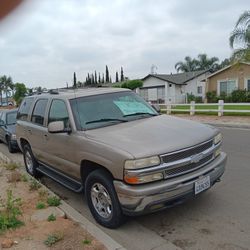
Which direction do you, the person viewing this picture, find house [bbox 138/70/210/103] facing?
facing the viewer and to the left of the viewer

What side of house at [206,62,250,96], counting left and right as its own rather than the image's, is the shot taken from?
front

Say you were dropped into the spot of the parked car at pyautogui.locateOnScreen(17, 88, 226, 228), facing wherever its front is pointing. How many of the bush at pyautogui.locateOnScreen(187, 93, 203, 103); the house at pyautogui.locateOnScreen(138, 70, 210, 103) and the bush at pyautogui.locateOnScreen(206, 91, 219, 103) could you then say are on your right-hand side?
0

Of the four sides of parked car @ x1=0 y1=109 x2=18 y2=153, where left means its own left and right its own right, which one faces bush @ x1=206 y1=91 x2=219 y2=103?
left

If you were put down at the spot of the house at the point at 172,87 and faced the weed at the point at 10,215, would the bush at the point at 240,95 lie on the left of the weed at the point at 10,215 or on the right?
left

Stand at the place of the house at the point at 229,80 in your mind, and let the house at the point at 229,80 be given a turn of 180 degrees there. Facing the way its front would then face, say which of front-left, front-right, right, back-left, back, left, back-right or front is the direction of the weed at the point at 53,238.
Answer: back

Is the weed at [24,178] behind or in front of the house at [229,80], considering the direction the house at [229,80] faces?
in front

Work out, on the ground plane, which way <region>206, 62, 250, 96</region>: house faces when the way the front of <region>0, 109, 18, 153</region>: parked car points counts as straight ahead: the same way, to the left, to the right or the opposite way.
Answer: to the right

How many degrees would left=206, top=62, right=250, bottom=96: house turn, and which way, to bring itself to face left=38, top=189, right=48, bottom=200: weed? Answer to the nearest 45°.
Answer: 0° — it already faces it

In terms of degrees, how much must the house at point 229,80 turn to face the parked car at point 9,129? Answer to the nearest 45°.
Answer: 0° — it already faces it

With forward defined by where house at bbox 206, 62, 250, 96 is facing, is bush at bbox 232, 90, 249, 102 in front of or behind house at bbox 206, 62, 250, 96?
in front

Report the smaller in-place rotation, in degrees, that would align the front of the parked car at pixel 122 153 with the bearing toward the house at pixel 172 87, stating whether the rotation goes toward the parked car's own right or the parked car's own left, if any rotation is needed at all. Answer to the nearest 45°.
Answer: approximately 135° to the parked car's own left

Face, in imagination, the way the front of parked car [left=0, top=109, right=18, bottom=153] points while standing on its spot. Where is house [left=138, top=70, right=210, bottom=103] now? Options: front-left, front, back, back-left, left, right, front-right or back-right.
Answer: left

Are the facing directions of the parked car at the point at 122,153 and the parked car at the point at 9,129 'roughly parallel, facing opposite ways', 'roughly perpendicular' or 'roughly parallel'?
roughly parallel

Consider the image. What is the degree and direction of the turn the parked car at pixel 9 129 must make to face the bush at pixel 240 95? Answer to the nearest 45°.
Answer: approximately 90° to its left

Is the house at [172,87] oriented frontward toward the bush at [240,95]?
no

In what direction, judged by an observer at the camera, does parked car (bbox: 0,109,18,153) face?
facing the viewer and to the right of the viewer

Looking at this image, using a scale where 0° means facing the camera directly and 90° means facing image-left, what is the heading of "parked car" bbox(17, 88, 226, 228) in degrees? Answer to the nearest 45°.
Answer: approximately 315°

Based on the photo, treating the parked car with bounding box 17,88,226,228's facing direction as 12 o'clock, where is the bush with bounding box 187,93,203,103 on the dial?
The bush is roughly at 8 o'clock from the parked car.
